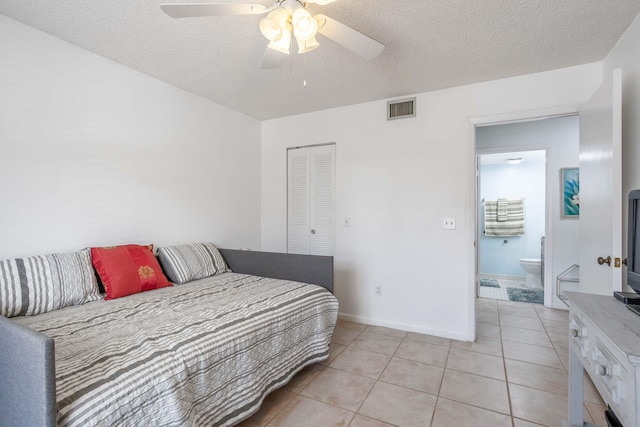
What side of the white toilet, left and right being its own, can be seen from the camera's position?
left

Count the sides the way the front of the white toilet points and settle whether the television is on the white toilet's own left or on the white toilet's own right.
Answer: on the white toilet's own left

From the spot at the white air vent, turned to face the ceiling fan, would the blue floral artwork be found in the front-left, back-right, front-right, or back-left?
back-left

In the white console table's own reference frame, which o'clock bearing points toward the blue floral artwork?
The blue floral artwork is roughly at 3 o'clock from the white console table.

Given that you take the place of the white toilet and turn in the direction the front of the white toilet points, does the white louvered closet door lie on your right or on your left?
on your left

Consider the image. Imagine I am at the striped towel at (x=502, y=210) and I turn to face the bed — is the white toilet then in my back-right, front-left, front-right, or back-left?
front-left

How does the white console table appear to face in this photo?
to the viewer's left

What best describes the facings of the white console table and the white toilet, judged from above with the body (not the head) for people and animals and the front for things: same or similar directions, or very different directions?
same or similar directions

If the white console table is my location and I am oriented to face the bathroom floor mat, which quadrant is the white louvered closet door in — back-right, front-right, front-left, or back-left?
front-left

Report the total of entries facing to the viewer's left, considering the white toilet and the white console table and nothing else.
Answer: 2

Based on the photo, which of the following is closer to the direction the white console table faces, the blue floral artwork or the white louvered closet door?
the white louvered closet door
